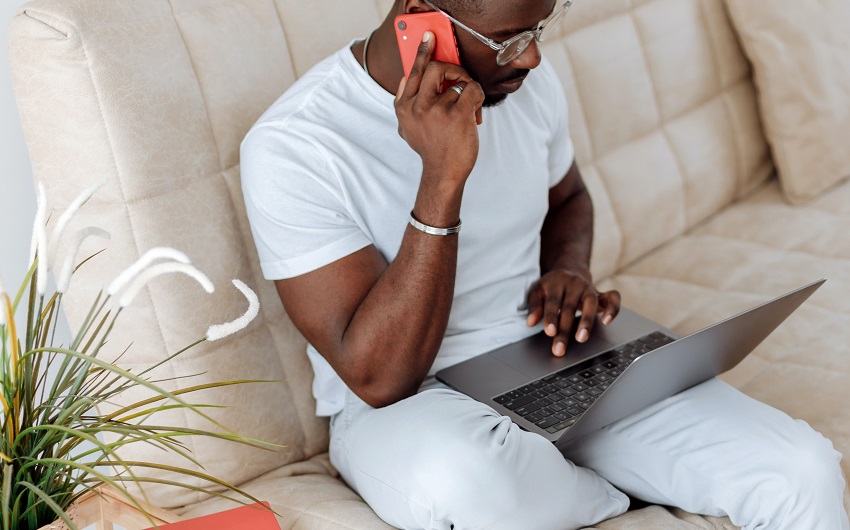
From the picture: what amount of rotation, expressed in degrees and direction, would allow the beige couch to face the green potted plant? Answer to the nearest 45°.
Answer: approximately 45° to its right

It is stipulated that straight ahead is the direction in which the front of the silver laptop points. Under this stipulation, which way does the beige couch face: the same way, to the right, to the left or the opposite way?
the opposite way

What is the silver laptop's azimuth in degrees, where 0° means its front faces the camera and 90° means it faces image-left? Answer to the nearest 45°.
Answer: approximately 135°

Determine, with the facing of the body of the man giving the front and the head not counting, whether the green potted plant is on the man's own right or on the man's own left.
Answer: on the man's own right

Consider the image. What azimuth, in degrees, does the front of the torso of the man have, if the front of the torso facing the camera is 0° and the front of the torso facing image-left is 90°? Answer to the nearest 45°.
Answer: approximately 315°

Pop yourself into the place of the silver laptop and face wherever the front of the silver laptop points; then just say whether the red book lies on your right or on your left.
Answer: on your left

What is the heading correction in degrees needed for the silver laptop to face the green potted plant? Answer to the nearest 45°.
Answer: approximately 90° to its left

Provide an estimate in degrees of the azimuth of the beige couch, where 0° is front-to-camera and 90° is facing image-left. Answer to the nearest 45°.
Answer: approximately 315°
